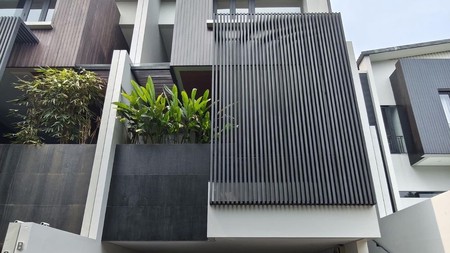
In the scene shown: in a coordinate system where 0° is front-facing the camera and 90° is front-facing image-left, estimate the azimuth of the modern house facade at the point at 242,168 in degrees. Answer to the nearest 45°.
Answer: approximately 0°

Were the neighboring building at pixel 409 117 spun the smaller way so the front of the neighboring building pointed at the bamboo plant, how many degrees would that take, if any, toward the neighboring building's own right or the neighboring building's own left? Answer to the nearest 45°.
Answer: approximately 45° to the neighboring building's own right

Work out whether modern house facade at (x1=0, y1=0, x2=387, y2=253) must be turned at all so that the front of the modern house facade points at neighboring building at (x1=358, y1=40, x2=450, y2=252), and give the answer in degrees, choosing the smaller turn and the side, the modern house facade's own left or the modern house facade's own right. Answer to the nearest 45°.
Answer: approximately 135° to the modern house facade's own left

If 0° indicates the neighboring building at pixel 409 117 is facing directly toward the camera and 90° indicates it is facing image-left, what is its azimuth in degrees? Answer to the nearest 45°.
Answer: approximately 0°
